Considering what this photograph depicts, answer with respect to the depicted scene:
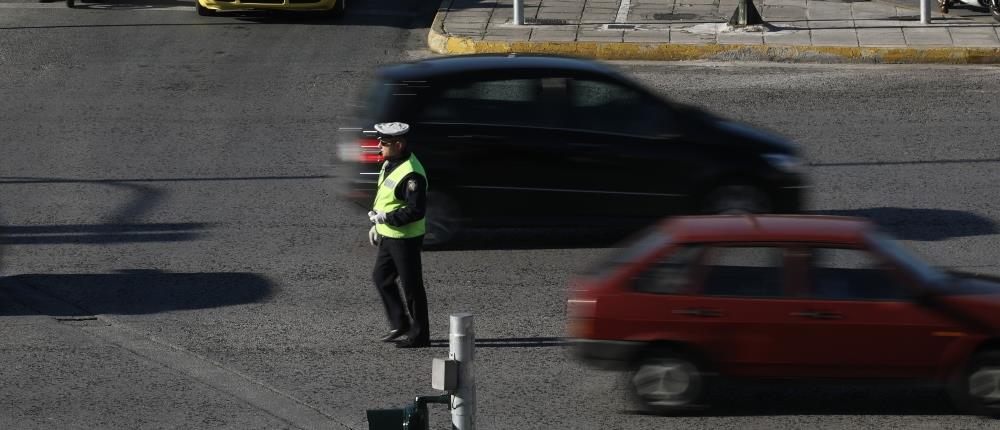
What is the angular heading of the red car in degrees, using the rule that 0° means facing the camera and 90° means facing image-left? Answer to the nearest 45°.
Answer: approximately 270°

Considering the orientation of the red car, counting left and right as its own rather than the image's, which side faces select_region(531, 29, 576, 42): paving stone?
left

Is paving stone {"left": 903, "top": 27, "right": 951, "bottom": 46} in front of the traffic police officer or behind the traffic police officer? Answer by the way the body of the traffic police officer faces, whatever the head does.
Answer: behind

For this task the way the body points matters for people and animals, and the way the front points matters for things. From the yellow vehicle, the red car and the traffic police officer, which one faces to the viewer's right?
the red car

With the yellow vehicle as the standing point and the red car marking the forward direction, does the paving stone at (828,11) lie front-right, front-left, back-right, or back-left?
front-left

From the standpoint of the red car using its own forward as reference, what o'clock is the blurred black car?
The blurred black car is roughly at 8 o'clock from the red car.

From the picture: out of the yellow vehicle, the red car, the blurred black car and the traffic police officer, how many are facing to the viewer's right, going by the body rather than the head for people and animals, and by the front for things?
2

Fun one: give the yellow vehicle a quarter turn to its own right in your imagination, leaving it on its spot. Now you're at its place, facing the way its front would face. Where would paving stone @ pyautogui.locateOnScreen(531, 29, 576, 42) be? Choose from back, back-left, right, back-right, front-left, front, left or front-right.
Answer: back-left

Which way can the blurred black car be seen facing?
to the viewer's right

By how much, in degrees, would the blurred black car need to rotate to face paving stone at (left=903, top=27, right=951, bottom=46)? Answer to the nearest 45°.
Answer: approximately 45° to its left
